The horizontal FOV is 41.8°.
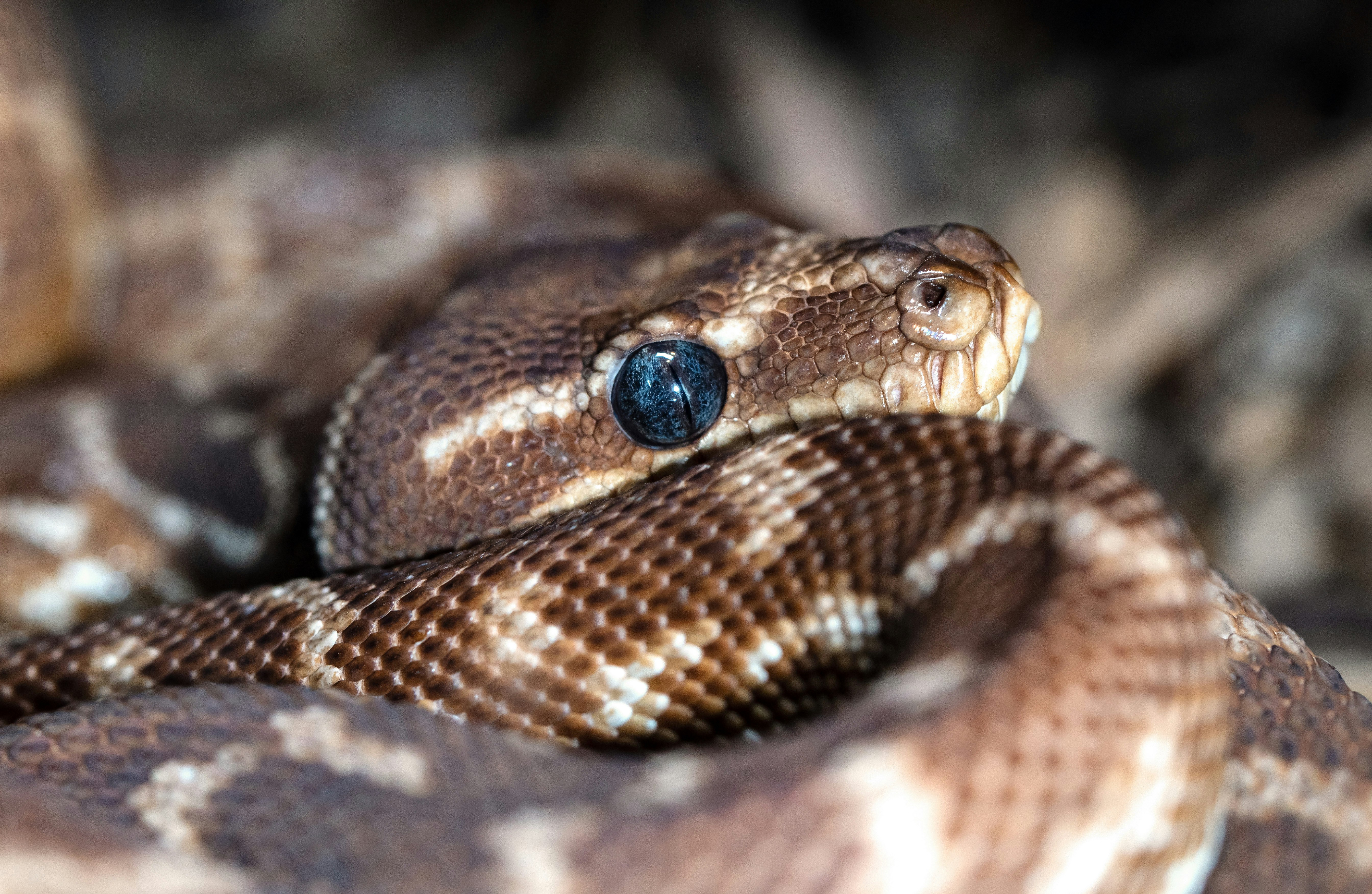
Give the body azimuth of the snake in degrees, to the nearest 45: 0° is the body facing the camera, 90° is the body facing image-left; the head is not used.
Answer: approximately 270°
